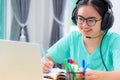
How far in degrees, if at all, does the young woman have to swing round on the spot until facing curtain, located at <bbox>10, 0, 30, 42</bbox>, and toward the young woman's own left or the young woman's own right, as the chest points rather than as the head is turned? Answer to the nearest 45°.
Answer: approximately 90° to the young woman's own right

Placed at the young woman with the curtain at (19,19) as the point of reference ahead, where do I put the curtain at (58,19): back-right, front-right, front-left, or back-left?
front-right

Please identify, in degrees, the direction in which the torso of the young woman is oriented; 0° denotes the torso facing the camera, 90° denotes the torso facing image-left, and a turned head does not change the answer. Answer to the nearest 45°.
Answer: approximately 45°

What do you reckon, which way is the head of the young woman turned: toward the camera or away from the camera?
toward the camera

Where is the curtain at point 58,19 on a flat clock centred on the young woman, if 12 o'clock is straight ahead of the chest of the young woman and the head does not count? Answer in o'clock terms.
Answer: The curtain is roughly at 4 o'clock from the young woman.
